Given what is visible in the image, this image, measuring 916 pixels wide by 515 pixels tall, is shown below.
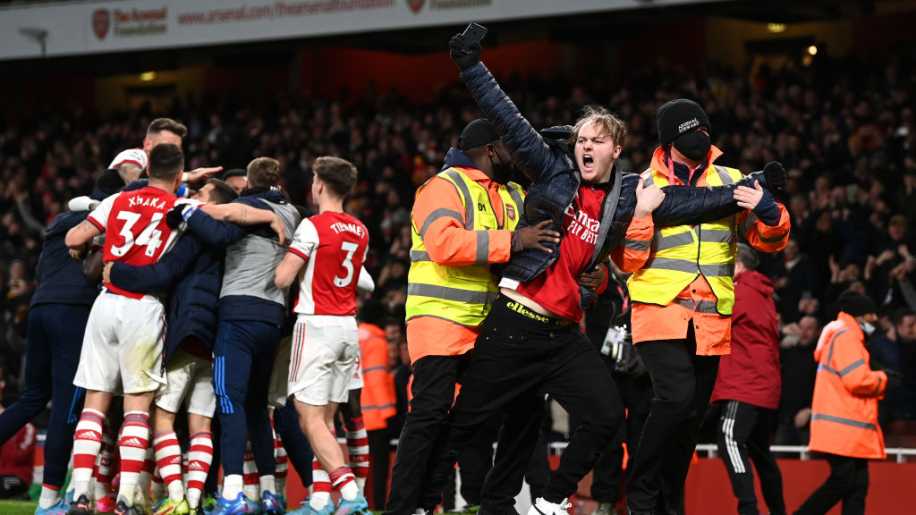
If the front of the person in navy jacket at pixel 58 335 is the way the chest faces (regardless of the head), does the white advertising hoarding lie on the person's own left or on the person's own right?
on the person's own left

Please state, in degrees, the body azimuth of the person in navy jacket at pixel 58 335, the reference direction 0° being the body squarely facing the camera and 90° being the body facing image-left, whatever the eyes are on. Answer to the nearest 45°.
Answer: approximately 270°

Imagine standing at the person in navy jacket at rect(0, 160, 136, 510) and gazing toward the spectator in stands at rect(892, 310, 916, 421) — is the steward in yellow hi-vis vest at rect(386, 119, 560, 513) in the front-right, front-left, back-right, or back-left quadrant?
front-right

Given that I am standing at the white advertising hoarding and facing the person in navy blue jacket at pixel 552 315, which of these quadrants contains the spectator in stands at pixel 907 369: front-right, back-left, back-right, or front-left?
front-left

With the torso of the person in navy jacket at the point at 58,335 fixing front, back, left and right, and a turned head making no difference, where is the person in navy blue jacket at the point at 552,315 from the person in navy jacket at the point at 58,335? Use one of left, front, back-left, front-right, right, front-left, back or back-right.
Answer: front-right

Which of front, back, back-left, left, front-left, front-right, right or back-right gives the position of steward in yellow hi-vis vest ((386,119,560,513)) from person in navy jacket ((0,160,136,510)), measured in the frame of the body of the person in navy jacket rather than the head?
front-right

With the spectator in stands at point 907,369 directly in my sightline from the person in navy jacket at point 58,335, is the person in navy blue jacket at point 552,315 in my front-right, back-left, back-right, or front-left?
front-right

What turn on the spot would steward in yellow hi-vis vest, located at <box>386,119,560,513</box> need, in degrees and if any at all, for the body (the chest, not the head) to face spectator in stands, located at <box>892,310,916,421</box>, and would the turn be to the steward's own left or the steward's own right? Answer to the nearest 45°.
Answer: approximately 90° to the steward's own left

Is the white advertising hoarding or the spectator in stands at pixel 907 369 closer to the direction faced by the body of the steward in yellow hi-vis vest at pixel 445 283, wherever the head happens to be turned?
the spectator in stands

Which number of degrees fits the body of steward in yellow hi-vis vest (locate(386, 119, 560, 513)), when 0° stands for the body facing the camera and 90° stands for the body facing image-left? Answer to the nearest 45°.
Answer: approximately 315°
